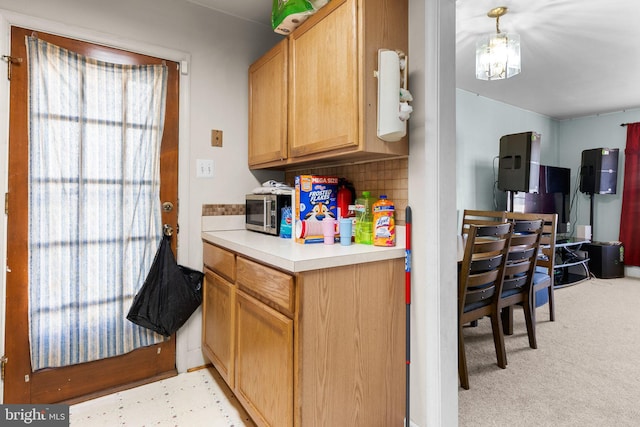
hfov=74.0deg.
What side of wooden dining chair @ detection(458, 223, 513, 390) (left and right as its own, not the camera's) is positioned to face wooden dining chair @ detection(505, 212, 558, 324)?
right

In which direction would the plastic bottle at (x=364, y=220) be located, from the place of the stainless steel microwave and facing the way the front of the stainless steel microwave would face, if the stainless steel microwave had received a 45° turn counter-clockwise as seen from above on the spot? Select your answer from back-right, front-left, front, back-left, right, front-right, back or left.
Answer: front-left

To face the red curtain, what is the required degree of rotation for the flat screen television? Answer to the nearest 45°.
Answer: approximately 90° to its left

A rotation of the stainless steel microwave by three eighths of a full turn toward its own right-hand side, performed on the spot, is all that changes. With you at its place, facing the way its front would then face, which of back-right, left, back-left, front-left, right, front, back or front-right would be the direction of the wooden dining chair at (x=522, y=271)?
right

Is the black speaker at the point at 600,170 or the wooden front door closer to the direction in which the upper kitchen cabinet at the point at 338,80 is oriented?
the wooden front door

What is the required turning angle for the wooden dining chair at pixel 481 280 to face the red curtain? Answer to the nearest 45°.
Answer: approximately 90° to its right

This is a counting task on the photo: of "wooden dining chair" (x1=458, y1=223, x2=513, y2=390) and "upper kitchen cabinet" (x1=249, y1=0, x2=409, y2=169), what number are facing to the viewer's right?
0

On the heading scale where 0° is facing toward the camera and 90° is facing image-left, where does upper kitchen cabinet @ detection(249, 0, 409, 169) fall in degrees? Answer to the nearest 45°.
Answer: approximately 45°

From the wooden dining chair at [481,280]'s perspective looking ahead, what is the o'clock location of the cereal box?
The cereal box is roughly at 9 o'clock from the wooden dining chair.

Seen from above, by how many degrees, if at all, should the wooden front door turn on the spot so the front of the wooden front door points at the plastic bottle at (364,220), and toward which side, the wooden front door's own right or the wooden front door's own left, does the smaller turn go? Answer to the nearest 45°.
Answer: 0° — it already faces it

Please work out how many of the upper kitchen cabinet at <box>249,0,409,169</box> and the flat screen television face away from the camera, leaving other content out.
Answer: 0

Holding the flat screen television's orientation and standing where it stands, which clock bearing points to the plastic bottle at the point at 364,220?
The plastic bottle is roughly at 2 o'clock from the flat screen television.

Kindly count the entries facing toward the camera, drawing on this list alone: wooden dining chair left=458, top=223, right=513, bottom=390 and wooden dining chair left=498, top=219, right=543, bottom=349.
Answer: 0

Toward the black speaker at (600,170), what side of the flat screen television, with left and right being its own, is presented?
left

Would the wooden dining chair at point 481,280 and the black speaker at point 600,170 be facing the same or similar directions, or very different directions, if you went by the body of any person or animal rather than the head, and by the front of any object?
very different directions

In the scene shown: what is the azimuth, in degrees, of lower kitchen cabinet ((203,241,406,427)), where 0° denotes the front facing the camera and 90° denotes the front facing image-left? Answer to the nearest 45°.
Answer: approximately 45°

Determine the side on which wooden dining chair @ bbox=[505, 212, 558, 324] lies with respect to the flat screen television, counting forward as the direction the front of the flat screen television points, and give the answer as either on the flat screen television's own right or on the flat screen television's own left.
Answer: on the flat screen television's own right

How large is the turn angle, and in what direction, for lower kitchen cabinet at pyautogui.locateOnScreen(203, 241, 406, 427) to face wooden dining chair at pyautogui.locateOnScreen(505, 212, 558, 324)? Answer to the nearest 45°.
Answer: approximately 180°
